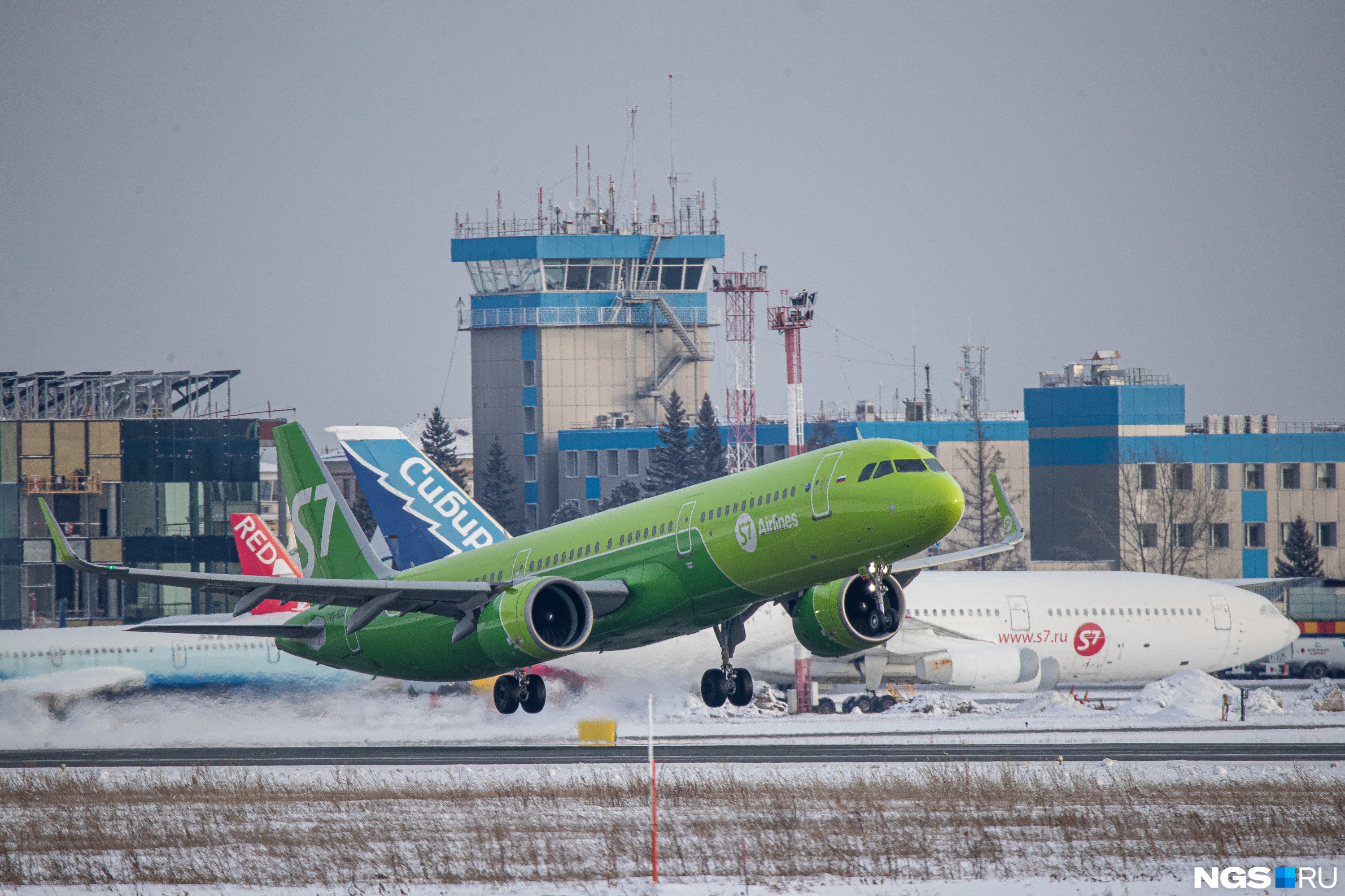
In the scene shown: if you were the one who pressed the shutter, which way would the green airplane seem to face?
facing the viewer and to the right of the viewer
